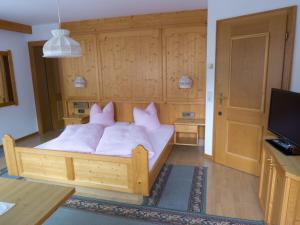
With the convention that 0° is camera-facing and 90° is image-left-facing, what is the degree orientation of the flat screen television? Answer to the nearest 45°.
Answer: approximately 45°

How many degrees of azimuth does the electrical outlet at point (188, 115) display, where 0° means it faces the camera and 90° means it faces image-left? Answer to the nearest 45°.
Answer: approximately 0°

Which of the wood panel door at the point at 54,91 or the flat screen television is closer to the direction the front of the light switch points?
the flat screen television

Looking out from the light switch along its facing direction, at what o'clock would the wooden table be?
The wooden table is roughly at 1 o'clock from the light switch.

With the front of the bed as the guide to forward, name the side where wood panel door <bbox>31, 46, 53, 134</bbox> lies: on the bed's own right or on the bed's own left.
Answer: on the bed's own right

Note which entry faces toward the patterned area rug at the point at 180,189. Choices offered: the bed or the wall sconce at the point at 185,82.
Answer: the wall sconce

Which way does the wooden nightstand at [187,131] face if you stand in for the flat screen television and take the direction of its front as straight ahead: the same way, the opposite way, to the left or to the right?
to the left

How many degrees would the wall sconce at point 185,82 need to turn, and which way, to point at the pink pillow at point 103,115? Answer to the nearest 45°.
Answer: approximately 90° to its right

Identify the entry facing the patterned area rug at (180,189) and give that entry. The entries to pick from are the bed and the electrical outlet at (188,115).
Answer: the electrical outlet

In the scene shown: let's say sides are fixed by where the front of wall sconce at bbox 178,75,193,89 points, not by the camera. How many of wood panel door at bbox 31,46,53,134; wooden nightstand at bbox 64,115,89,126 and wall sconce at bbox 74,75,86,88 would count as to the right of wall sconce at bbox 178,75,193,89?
3

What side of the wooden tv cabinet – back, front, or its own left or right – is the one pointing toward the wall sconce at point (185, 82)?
right

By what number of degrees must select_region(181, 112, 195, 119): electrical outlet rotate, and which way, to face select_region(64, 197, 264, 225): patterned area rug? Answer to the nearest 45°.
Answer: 0° — it already faces it
